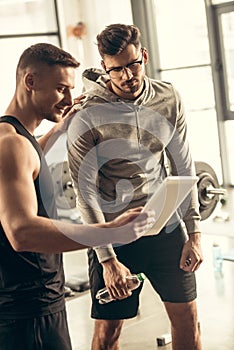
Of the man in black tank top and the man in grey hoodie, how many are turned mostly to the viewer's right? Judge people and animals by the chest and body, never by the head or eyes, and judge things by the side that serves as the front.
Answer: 1

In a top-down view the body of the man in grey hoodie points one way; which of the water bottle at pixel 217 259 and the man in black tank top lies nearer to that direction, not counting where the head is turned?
the man in black tank top

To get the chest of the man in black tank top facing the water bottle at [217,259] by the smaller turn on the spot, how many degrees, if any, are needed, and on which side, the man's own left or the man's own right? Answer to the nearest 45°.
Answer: approximately 90° to the man's own left

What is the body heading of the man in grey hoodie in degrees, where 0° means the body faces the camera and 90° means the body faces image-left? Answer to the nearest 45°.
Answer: approximately 0°

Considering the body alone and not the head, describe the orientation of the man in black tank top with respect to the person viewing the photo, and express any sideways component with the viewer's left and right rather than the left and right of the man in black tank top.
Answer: facing to the right of the viewer

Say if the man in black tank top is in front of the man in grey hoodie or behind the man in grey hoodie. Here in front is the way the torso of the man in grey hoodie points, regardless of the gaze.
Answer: in front

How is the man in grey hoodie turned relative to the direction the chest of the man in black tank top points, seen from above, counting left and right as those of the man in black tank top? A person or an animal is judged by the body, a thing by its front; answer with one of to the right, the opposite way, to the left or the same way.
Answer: to the right

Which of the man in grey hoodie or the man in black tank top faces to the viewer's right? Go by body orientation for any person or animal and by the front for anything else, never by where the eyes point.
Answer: the man in black tank top

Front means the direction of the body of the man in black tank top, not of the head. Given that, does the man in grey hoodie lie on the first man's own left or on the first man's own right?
on the first man's own left

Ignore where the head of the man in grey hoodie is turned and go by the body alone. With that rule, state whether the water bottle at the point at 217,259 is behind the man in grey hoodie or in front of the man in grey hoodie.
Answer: behind
